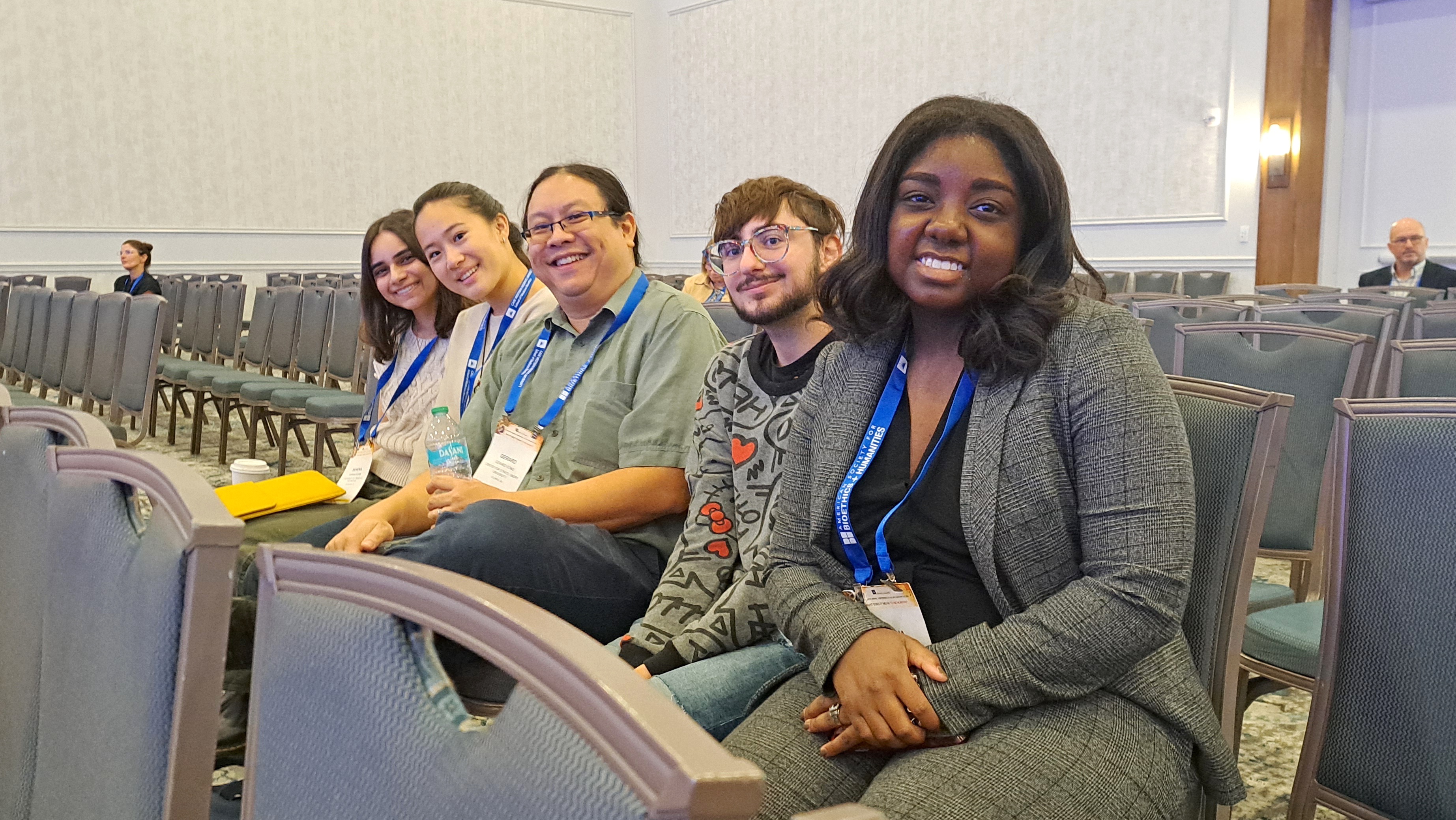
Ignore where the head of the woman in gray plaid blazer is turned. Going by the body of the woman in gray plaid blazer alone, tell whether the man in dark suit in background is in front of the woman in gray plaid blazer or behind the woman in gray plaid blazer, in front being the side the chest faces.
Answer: behind

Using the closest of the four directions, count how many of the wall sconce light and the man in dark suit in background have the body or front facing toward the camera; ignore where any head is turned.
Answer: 2

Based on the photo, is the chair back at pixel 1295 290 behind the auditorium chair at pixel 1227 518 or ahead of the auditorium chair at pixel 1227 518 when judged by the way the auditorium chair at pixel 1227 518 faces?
behind

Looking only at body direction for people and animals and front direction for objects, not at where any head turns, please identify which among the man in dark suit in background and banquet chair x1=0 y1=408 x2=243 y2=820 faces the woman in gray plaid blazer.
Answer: the man in dark suit in background

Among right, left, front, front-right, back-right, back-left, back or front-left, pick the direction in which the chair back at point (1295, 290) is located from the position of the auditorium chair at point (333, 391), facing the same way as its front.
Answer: back-left

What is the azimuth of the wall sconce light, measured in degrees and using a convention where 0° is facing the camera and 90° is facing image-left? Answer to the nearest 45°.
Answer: approximately 0°

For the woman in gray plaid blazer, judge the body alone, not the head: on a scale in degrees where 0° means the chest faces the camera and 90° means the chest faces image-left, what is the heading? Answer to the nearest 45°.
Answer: approximately 45°
